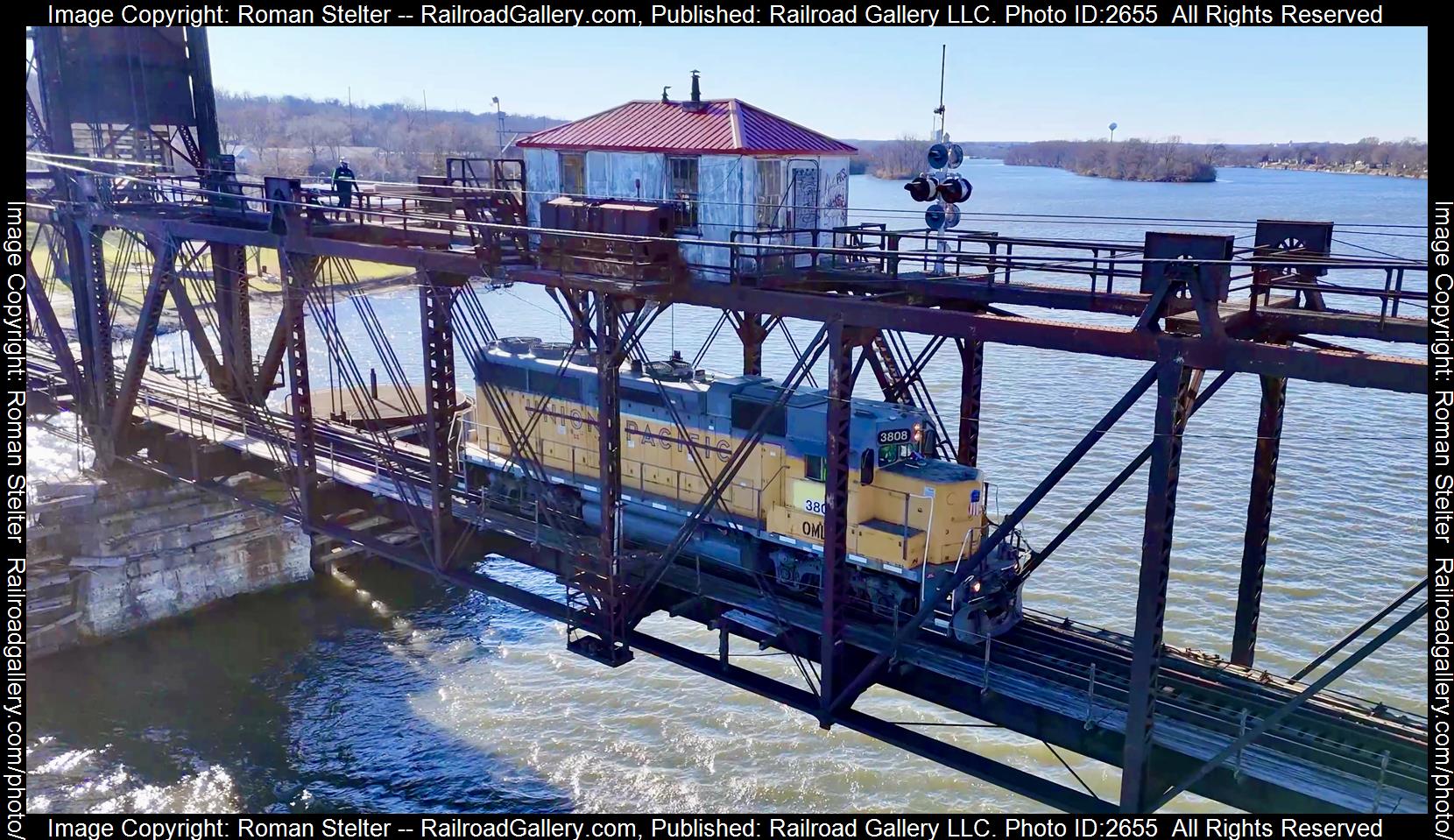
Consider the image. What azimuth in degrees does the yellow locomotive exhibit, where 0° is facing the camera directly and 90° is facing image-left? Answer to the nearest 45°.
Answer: approximately 315°

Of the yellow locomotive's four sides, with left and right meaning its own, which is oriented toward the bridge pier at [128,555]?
back
